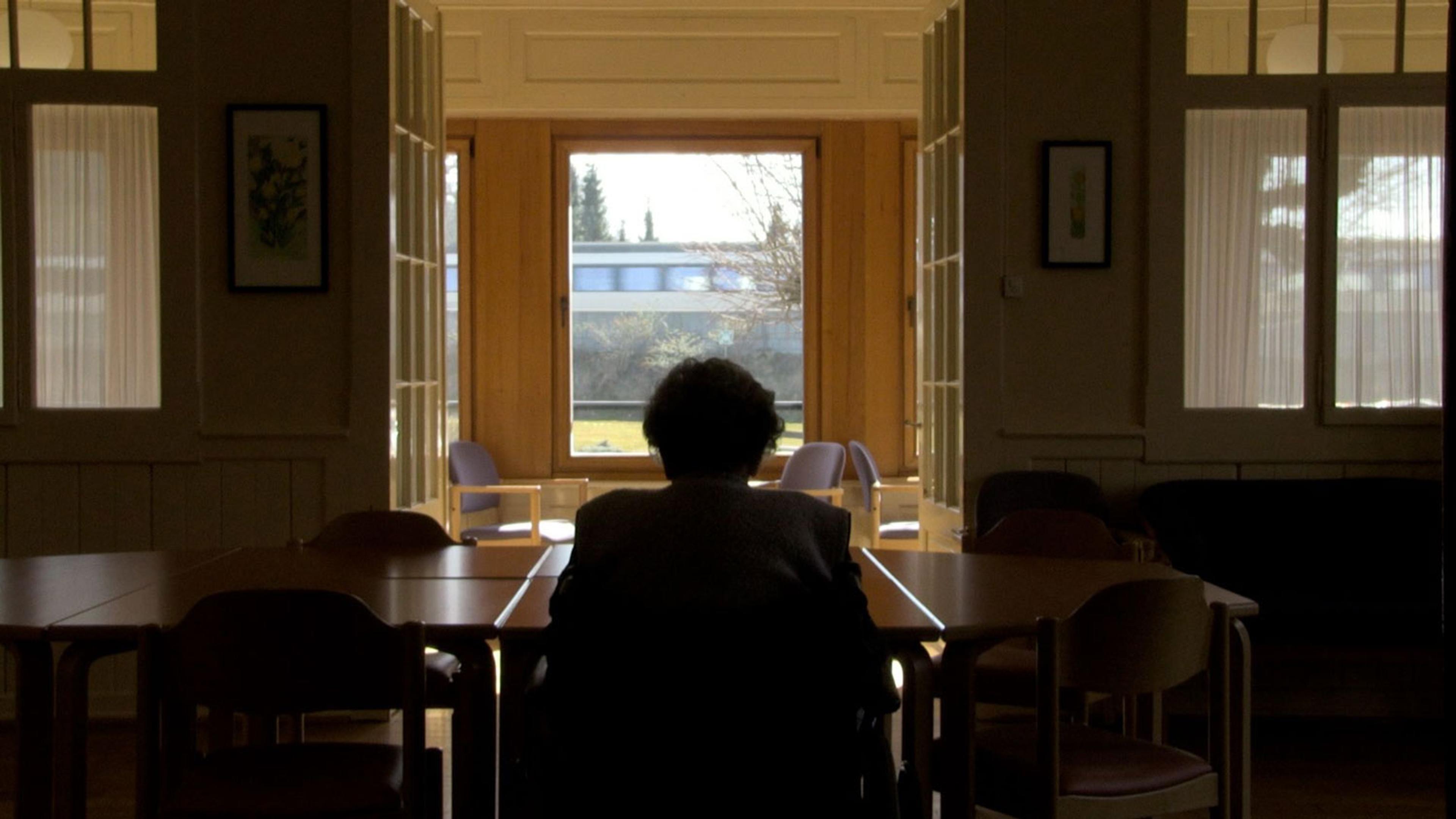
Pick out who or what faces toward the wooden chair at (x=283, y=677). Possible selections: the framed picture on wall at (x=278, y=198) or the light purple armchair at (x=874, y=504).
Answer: the framed picture on wall

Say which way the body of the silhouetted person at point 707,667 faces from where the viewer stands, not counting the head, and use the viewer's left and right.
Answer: facing away from the viewer

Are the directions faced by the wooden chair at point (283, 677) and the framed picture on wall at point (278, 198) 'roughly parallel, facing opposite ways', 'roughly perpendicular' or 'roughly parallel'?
roughly parallel, facing opposite ways

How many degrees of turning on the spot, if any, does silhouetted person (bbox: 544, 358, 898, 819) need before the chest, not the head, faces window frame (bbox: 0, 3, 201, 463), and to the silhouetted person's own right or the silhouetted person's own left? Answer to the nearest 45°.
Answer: approximately 45° to the silhouetted person's own left

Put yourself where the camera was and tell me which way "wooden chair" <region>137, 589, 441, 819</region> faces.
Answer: facing away from the viewer

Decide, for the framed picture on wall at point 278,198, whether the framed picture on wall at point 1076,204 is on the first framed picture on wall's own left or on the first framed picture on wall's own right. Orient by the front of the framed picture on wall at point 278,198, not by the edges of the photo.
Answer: on the first framed picture on wall's own left

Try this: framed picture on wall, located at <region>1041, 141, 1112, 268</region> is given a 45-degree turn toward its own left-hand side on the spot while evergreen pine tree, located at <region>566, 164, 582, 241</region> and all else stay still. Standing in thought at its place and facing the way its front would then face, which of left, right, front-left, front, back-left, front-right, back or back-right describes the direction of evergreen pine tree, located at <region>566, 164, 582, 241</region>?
back

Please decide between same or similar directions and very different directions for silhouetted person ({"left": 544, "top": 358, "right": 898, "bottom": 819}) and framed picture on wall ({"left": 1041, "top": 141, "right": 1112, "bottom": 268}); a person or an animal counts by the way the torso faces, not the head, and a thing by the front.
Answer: very different directions

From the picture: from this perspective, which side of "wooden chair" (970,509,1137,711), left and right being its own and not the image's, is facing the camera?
front

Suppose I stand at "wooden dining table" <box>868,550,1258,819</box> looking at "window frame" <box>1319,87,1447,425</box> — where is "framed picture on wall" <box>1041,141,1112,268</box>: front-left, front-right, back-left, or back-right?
front-left

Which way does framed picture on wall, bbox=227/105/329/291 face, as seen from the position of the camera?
facing the viewer

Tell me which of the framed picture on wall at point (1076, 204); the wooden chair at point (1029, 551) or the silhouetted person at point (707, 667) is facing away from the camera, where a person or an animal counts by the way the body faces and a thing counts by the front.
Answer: the silhouetted person
